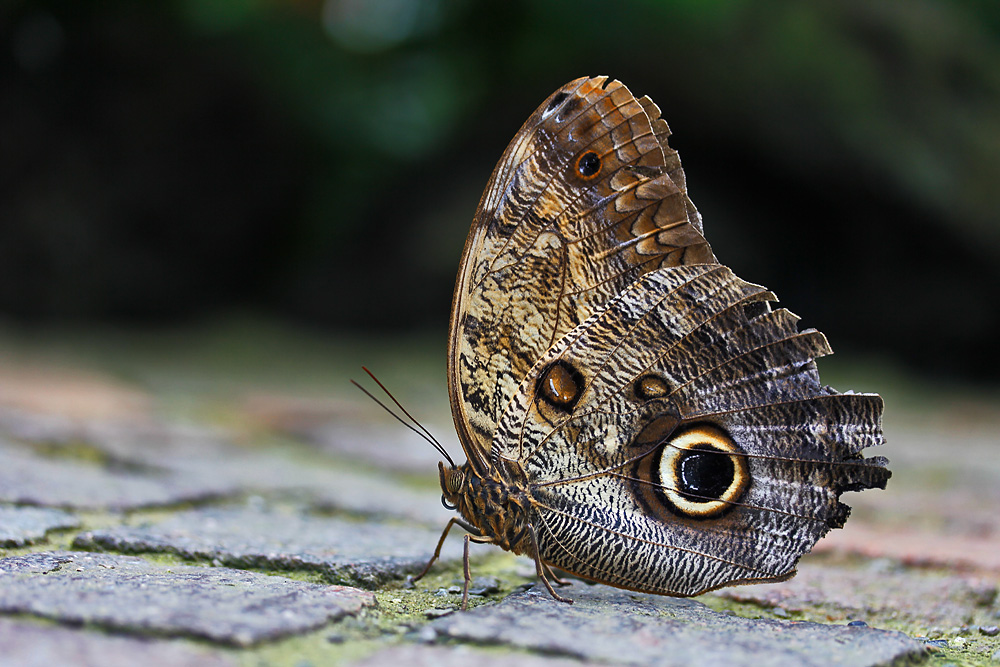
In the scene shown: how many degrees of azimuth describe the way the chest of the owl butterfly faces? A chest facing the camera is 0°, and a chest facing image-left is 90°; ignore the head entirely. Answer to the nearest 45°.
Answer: approximately 90°
